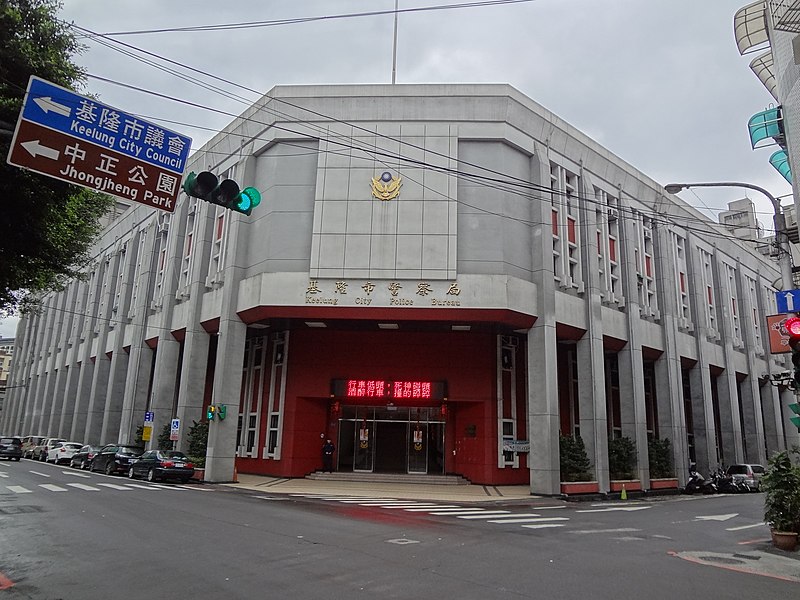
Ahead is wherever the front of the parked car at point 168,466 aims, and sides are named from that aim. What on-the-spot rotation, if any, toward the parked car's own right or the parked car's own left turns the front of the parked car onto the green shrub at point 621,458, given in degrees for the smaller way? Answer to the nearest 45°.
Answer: approximately 135° to the parked car's own right

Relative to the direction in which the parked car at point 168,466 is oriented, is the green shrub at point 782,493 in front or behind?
behind

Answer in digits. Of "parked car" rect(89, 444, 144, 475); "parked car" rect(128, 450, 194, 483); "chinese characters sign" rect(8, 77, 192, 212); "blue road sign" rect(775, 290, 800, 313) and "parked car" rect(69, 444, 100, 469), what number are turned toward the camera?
2

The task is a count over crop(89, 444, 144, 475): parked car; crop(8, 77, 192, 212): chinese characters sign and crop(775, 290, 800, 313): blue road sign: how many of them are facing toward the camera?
2

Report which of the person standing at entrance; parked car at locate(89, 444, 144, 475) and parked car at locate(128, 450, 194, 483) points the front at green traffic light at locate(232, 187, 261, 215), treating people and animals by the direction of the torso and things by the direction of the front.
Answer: the person standing at entrance

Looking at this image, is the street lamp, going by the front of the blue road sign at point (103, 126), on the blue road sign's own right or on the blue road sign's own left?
on the blue road sign's own left

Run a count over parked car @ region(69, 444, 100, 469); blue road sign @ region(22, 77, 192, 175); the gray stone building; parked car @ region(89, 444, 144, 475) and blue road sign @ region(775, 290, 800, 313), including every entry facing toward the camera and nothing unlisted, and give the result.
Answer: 3

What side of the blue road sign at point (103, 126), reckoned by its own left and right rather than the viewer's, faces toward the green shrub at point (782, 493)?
left

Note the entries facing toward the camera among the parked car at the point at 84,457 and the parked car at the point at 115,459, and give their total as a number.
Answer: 0

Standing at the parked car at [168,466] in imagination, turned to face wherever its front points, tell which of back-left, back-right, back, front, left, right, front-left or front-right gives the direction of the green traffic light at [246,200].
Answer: back-left
